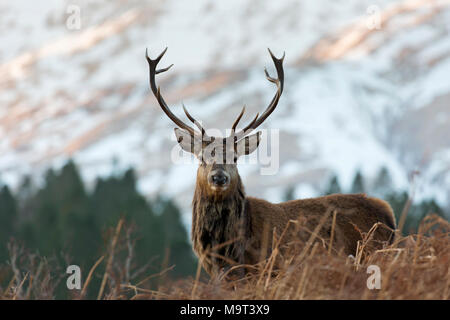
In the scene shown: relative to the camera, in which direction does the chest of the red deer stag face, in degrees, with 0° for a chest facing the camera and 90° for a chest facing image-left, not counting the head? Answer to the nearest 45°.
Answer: approximately 45°
